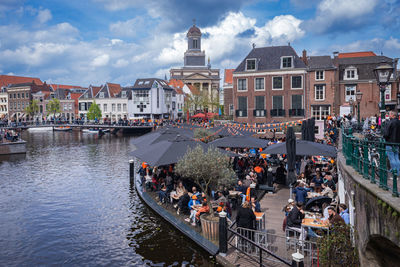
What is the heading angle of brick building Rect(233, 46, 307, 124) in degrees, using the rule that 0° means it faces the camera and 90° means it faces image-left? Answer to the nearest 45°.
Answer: approximately 0°

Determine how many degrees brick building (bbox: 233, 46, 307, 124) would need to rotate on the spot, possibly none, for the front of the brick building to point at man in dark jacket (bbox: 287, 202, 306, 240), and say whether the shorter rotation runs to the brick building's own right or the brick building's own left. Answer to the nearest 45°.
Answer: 0° — it already faces them

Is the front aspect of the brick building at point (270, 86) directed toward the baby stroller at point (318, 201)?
yes

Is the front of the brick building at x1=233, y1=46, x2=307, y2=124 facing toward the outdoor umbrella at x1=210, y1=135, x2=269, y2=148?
yes
